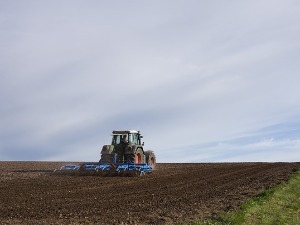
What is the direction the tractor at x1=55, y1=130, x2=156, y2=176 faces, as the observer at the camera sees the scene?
facing away from the viewer and to the right of the viewer
